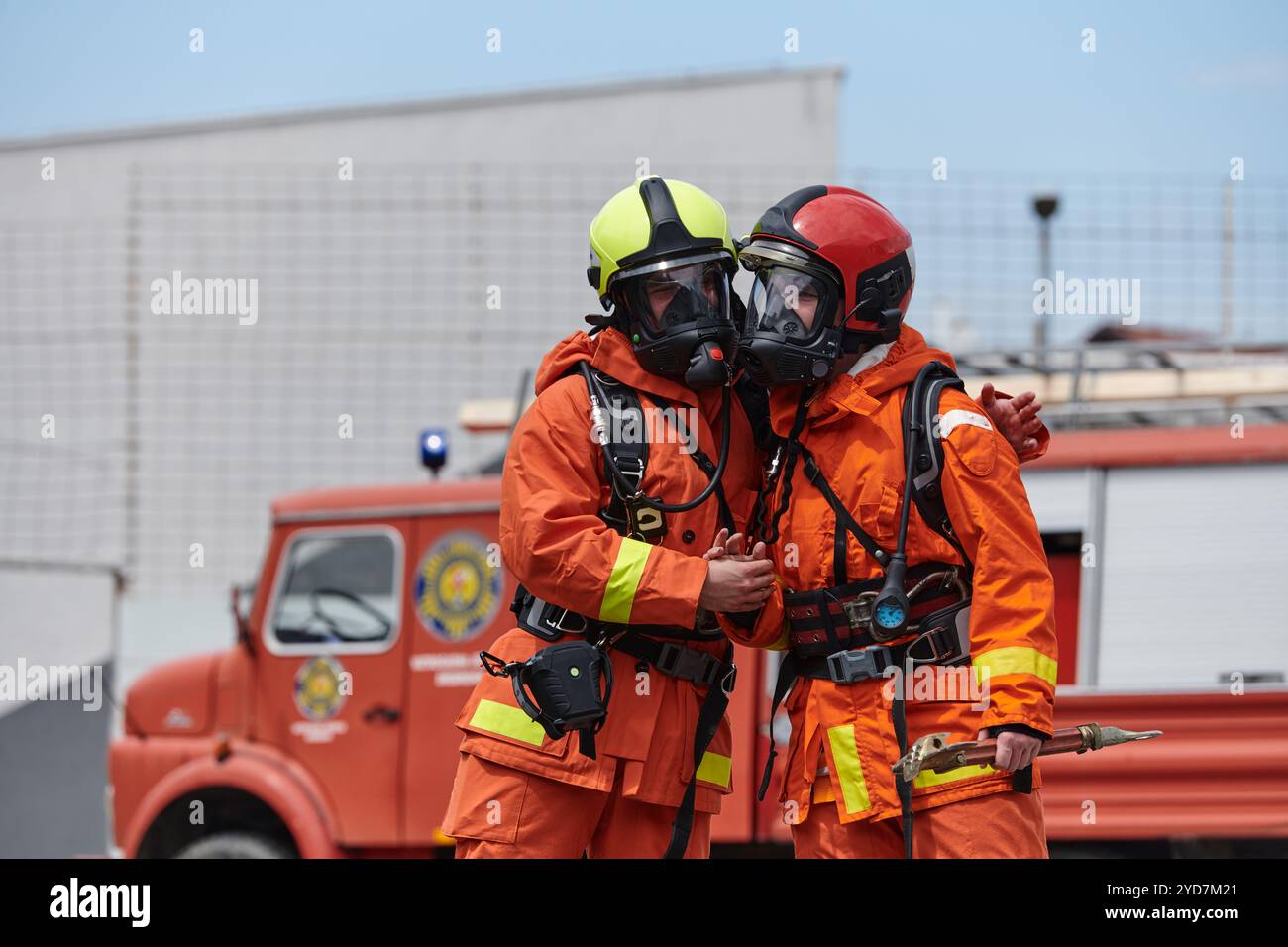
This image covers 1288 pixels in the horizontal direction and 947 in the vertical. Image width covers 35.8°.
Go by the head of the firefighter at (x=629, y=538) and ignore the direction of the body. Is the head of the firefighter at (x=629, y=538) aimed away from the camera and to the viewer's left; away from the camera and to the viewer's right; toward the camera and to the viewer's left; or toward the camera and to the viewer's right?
toward the camera and to the viewer's right

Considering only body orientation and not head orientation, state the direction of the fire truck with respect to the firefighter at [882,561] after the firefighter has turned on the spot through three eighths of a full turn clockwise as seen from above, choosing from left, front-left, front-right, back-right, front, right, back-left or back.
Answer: front

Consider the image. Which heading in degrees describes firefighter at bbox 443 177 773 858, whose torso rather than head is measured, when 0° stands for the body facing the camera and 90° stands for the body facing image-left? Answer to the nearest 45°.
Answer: approximately 315°

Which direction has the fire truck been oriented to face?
to the viewer's left
